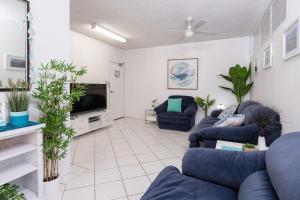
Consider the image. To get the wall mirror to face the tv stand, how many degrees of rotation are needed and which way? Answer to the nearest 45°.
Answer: approximately 90° to its left

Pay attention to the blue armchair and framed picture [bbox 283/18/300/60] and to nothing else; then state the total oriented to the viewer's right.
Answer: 0

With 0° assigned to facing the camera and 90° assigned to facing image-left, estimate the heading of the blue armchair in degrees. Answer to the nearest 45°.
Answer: approximately 45°

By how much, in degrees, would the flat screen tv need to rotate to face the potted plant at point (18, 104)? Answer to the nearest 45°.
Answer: approximately 45° to its right

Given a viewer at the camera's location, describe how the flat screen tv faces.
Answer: facing the viewer and to the right of the viewer

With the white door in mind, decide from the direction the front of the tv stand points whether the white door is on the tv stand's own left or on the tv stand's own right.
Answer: on the tv stand's own left

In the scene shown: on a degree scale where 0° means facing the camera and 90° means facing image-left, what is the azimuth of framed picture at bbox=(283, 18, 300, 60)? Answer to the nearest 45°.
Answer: approximately 45°

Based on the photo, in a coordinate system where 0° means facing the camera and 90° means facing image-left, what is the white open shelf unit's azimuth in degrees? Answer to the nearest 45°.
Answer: approximately 315°

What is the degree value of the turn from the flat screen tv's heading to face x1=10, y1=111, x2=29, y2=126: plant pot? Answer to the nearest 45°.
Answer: approximately 45° to its right
